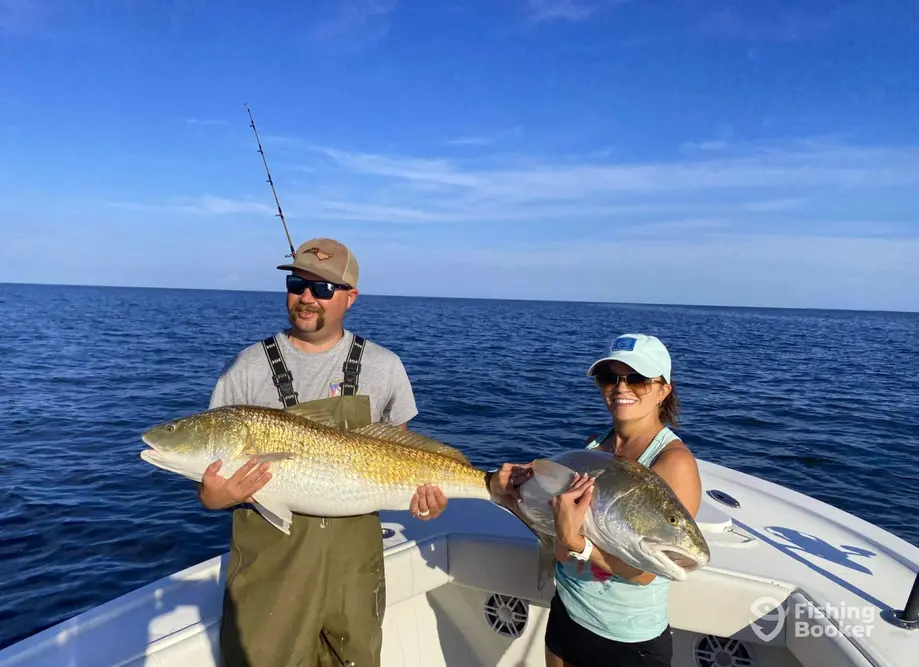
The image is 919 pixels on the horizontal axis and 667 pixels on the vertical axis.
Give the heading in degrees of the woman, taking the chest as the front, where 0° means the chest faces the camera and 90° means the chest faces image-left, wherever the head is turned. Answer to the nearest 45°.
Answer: approximately 45°

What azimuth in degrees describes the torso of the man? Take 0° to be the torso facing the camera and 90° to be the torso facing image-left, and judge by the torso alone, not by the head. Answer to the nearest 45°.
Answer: approximately 0°

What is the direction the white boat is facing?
away from the camera
